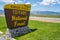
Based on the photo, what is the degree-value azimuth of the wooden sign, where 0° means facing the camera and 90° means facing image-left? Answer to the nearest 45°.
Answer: approximately 315°
